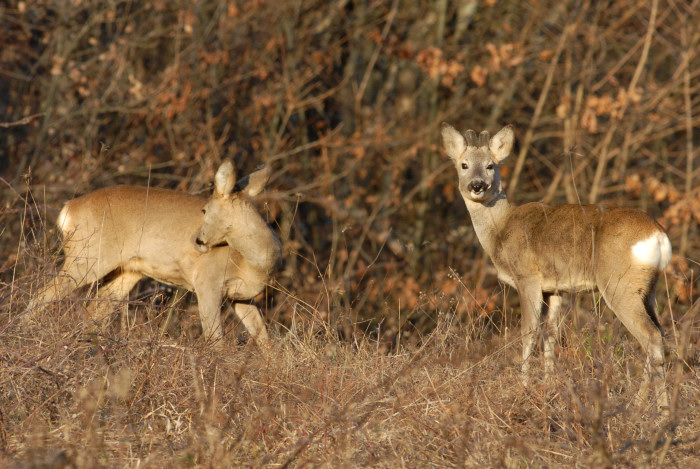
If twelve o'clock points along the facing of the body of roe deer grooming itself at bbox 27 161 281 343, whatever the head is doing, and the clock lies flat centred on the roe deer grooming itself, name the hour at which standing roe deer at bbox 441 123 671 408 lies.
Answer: The standing roe deer is roughly at 1 o'clock from the roe deer grooming itself.

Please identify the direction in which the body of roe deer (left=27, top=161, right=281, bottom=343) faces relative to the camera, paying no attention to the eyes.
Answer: to the viewer's right
